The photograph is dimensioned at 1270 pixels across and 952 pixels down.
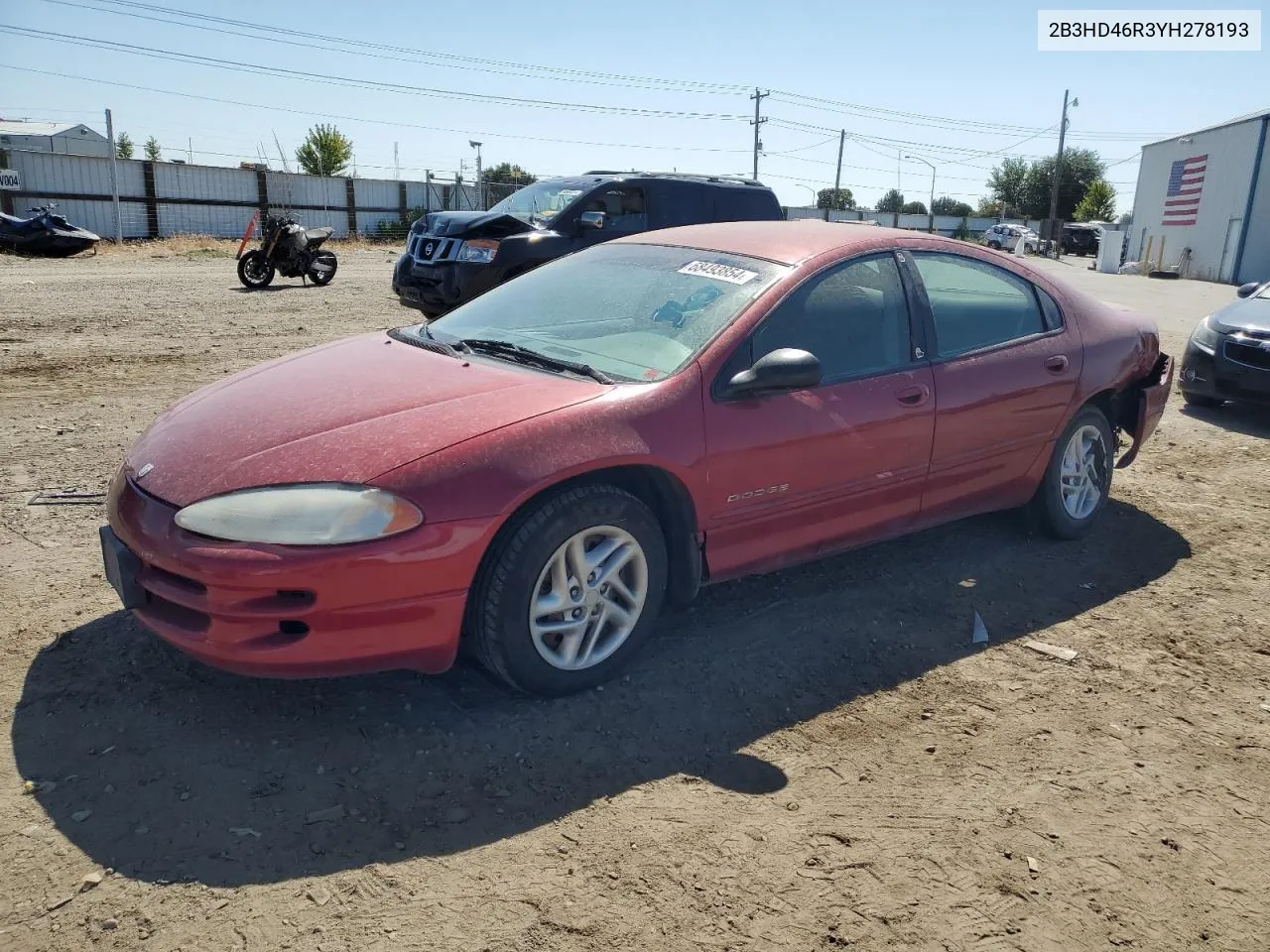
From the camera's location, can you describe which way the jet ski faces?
facing to the right of the viewer

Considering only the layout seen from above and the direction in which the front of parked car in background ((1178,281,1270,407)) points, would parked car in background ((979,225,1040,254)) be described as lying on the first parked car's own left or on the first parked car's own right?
on the first parked car's own right

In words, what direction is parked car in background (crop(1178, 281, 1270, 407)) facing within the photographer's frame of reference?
facing the viewer and to the left of the viewer

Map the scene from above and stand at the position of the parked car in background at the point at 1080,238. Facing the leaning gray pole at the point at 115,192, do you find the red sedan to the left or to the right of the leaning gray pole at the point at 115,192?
left

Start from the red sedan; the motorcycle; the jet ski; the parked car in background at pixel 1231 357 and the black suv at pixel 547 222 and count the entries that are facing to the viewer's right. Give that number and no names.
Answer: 1

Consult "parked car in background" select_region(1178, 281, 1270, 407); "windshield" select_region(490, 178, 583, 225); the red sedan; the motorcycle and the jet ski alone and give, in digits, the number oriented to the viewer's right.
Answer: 1

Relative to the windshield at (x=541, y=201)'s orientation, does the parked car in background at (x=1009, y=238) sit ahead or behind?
behind

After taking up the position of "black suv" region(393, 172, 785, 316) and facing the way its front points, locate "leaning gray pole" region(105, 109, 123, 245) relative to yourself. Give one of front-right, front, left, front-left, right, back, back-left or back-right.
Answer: right

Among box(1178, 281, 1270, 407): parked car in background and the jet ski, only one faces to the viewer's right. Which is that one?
the jet ski

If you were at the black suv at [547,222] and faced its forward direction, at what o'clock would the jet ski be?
The jet ski is roughly at 3 o'clock from the black suv.
